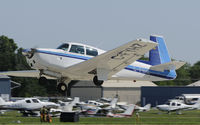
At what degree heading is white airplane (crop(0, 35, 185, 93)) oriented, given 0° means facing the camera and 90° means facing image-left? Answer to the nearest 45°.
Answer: approximately 45°
